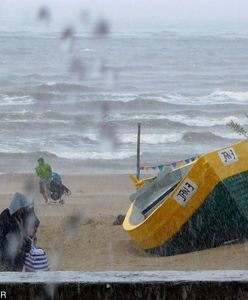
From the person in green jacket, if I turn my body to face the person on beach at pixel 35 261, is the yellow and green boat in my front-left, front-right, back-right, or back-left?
front-left

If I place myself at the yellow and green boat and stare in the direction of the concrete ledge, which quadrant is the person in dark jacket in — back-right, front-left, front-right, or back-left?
front-right

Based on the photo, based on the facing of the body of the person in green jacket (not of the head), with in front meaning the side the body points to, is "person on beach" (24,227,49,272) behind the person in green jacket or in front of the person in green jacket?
behind

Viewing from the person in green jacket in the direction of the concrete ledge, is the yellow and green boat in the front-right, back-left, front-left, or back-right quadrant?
front-left
